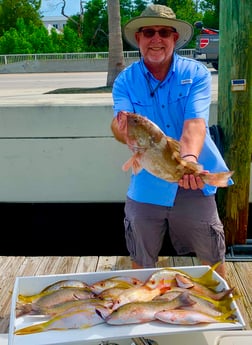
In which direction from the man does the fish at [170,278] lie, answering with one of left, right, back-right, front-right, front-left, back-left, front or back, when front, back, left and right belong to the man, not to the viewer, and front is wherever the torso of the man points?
front

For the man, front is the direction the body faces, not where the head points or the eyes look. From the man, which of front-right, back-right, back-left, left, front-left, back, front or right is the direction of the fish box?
front

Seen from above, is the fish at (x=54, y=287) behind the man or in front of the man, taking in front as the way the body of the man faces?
in front

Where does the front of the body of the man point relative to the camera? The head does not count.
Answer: toward the camera

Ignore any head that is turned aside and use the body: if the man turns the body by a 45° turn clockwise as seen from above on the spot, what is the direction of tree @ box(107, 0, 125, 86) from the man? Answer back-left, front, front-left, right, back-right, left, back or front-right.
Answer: back-right

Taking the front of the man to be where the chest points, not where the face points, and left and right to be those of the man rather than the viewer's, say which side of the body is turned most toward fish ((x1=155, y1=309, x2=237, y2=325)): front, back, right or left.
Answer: front

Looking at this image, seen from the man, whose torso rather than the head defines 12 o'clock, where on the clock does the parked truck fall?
The parked truck is roughly at 6 o'clock from the man.

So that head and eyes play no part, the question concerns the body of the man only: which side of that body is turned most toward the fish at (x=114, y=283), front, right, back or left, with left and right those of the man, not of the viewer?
front
